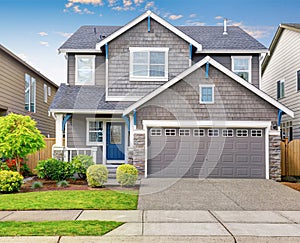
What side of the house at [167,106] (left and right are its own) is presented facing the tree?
right

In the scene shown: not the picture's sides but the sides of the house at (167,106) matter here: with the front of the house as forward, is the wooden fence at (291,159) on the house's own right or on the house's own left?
on the house's own left

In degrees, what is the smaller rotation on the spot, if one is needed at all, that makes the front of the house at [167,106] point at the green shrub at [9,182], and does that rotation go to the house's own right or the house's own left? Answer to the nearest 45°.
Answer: approximately 45° to the house's own right

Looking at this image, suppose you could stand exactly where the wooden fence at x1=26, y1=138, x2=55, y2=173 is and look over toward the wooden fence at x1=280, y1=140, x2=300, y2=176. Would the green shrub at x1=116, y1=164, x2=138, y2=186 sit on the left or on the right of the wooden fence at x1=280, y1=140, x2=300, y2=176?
right

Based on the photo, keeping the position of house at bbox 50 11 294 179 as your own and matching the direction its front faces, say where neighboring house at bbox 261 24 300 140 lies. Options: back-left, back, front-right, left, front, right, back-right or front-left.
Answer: back-left

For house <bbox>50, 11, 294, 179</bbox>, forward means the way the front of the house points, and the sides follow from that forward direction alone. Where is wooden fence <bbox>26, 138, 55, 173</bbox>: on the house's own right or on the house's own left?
on the house's own right

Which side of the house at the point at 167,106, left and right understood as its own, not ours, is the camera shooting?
front

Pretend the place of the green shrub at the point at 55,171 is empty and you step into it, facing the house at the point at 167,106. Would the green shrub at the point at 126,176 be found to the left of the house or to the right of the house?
right
